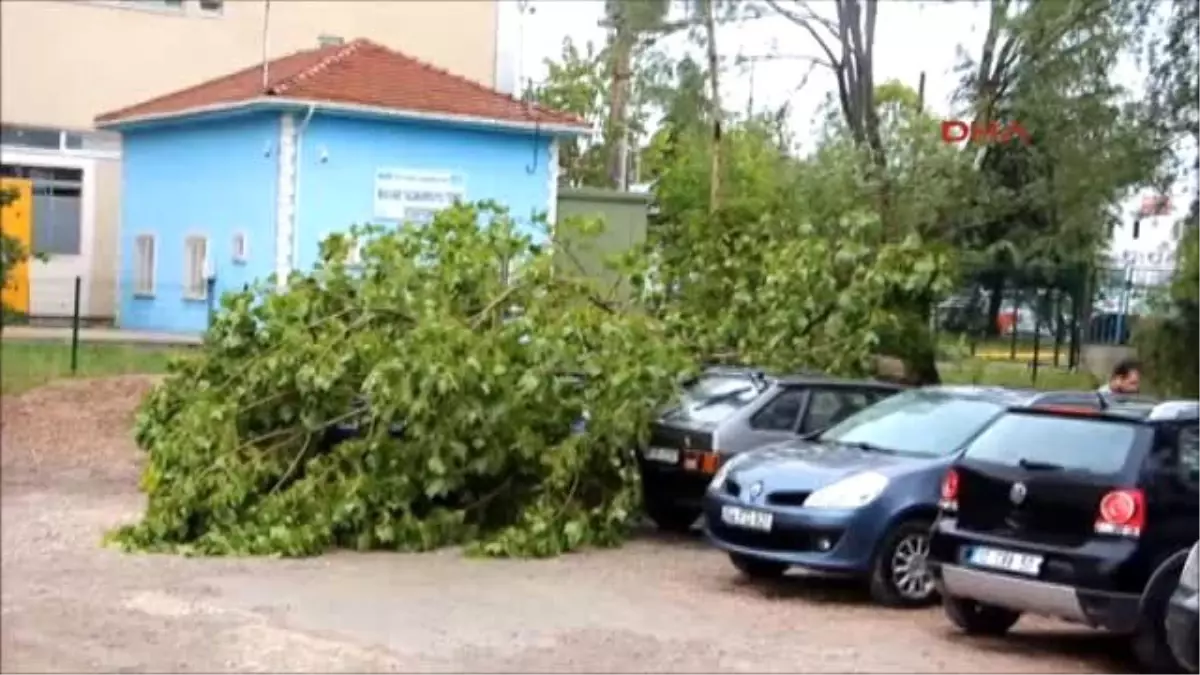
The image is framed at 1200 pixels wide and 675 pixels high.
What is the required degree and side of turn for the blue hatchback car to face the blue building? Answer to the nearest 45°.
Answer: approximately 90° to its right

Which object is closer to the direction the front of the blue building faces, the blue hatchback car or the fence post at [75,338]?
the blue hatchback car

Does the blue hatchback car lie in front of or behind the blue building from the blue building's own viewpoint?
in front

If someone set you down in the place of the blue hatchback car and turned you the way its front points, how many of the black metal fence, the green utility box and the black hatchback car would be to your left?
1

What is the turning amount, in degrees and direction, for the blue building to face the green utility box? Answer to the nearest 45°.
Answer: approximately 45° to its left

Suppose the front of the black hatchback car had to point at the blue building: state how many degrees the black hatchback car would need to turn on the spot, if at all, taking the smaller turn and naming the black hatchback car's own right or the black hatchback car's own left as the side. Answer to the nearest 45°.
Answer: approximately 90° to the black hatchback car's own left

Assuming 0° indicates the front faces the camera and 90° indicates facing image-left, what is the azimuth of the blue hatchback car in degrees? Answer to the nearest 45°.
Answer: approximately 45°

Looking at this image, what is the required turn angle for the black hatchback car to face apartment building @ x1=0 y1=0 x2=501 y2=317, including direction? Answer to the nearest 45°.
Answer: approximately 90° to its left

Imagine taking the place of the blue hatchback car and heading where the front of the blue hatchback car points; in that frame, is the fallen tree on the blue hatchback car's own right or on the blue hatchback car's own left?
on the blue hatchback car's own right

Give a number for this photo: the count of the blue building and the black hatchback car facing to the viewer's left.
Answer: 0

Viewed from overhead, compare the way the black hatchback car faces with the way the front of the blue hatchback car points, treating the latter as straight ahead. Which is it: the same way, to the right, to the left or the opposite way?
the opposite way

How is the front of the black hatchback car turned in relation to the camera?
facing away from the viewer and to the right of the viewer
